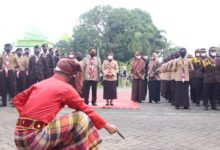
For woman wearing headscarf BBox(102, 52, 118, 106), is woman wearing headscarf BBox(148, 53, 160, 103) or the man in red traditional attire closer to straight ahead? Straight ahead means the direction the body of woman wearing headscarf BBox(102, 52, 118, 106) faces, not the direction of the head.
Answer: the man in red traditional attire

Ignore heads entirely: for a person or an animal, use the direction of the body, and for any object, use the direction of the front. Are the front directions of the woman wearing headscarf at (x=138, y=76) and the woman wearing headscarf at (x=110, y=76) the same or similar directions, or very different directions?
same or similar directions

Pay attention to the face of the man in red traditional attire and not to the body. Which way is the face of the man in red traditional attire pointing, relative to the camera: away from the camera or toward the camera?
away from the camera

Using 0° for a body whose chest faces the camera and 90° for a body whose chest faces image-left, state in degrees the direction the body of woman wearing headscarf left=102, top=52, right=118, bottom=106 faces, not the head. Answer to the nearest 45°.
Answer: approximately 0°

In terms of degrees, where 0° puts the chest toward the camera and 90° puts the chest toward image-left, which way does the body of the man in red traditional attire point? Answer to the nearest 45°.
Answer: approximately 225°

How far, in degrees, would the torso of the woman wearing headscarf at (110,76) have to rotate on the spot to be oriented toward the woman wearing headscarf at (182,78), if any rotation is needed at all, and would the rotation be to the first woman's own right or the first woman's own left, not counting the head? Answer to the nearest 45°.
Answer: approximately 90° to the first woman's own left

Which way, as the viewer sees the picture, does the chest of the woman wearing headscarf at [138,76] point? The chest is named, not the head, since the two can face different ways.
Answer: toward the camera

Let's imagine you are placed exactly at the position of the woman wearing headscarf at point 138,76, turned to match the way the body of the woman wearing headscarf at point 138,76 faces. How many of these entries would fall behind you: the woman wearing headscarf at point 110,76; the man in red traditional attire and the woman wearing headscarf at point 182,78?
0

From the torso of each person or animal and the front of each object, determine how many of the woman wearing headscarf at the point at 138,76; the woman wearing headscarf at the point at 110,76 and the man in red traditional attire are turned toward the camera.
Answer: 2

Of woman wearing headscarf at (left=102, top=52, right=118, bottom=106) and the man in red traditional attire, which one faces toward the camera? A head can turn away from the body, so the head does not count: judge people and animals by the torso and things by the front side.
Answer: the woman wearing headscarf

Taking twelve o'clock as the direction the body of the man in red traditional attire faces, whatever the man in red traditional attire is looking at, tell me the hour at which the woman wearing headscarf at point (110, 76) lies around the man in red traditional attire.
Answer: The woman wearing headscarf is roughly at 11 o'clock from the man in red traditional attire.

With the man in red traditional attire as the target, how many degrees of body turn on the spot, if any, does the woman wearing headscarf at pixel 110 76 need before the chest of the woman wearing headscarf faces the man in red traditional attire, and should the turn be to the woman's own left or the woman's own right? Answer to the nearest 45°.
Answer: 0° — they already face them

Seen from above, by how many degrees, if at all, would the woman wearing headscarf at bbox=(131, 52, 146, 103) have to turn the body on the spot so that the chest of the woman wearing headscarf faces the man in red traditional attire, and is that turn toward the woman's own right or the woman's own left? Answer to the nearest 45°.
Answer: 0° — they already face them

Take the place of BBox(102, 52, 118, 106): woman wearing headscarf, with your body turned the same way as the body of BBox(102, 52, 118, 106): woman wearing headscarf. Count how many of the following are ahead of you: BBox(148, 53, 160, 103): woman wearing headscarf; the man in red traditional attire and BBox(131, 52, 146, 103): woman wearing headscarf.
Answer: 1

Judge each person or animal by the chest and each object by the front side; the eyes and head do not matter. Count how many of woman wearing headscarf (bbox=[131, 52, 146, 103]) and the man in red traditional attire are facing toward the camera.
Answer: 1
